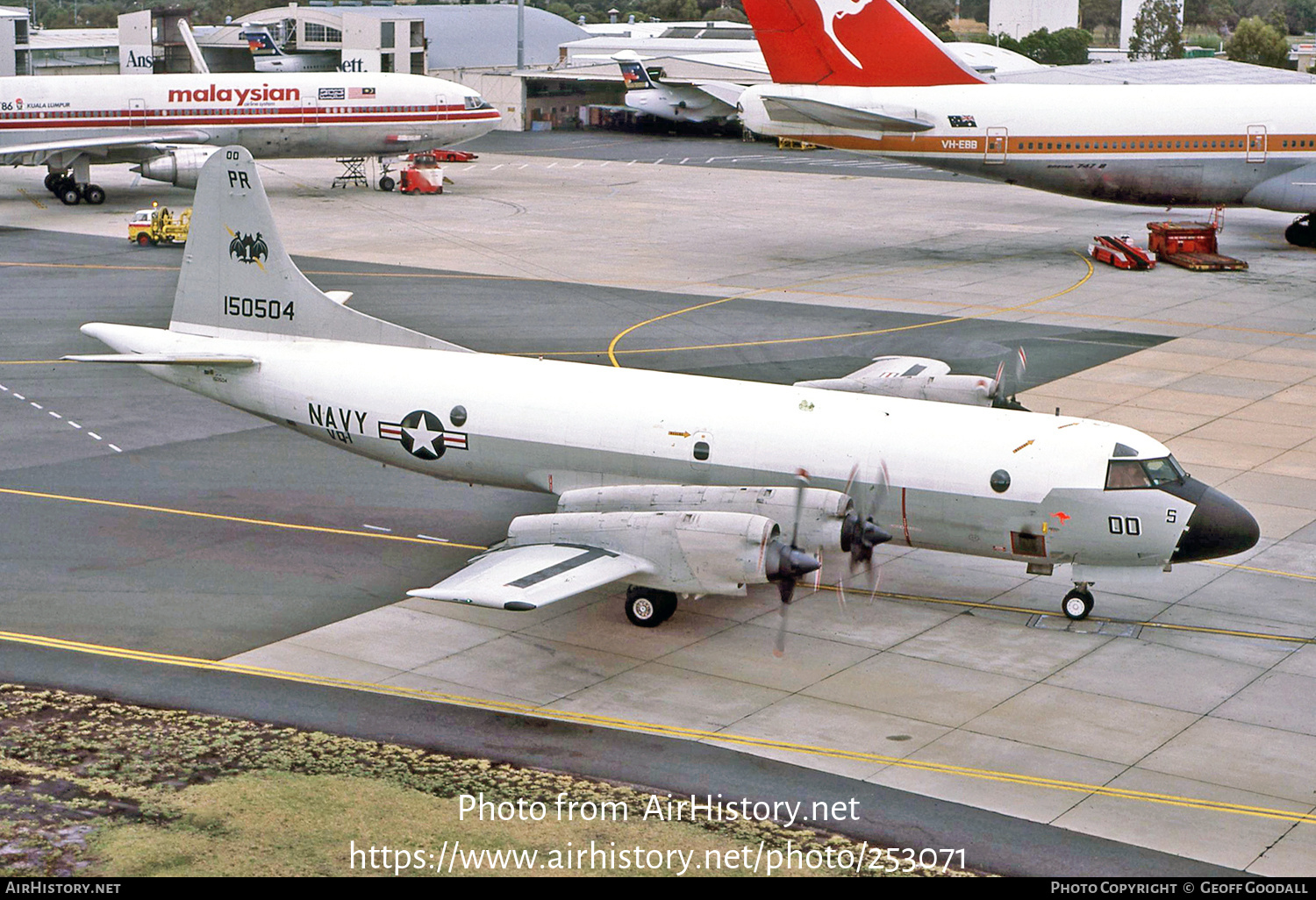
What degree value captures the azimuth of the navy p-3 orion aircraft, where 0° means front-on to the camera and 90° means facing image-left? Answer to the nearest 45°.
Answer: approximately 315°
